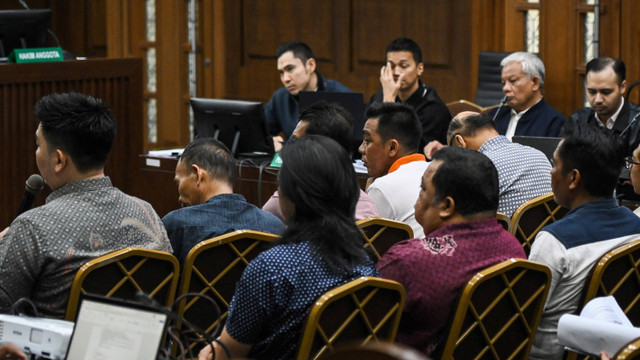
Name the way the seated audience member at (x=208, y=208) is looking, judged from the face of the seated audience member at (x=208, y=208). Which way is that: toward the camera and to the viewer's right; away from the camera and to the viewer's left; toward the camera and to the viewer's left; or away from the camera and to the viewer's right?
away from the camera and to the viewer's left

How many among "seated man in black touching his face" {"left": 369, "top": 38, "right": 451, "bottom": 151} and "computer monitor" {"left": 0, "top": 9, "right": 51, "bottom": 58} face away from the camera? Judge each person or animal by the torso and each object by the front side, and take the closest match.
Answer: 1

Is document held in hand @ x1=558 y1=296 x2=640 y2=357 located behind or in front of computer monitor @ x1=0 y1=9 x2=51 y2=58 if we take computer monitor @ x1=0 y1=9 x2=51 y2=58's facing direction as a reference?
behind

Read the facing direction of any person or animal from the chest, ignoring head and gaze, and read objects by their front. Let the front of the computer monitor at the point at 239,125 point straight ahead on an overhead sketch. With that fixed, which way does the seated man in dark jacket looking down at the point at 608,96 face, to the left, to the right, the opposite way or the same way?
the opposite way

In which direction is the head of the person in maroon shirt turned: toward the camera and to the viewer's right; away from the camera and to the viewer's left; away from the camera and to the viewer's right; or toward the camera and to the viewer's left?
away from the camera and to the viewer's left

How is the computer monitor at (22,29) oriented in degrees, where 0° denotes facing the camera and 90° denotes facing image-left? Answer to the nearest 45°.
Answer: approximately 180°

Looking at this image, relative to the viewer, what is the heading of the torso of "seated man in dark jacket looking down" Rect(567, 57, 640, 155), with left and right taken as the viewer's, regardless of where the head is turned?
facing the viewer and to the left of the viewer

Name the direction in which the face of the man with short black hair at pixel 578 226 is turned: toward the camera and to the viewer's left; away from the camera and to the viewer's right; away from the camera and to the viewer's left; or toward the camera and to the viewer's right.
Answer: away from the camera and to the viewer's left

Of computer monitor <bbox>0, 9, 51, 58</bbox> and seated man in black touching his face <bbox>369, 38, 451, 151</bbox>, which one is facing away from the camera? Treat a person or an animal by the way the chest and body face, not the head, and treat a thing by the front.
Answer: the computer monitor
